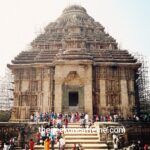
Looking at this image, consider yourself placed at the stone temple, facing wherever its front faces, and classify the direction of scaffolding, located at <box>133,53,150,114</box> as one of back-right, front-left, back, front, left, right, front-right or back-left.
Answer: back-left

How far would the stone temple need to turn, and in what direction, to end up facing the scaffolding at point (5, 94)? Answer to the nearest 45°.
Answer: approximately 135° to its right

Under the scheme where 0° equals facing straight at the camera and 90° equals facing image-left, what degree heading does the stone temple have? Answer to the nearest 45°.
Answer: approximately 0°

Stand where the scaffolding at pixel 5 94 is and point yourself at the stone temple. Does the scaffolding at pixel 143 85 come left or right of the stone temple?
left
